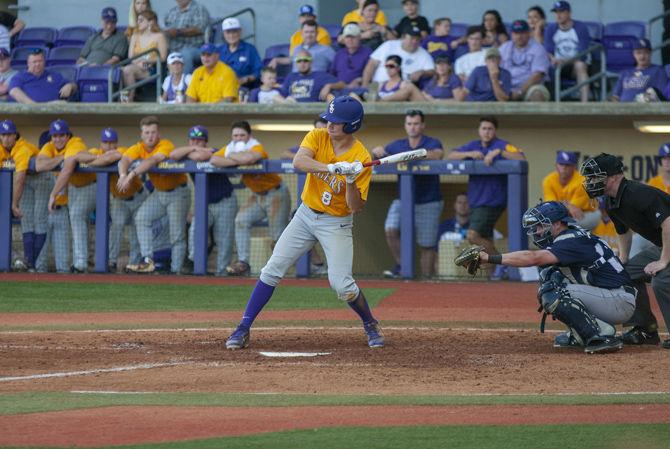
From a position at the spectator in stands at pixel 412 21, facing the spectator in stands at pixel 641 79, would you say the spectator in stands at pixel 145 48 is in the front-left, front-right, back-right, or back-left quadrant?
back-right

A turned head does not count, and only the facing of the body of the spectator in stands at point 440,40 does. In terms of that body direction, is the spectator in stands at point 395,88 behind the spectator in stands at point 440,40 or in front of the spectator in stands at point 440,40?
in front

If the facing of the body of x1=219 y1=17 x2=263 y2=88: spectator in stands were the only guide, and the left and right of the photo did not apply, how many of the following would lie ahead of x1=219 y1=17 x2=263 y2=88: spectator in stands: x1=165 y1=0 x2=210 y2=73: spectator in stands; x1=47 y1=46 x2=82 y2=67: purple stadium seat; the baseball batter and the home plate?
2

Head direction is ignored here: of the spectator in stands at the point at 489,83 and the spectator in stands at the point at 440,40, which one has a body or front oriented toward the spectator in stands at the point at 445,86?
the spectator in stands at the point at 440,40

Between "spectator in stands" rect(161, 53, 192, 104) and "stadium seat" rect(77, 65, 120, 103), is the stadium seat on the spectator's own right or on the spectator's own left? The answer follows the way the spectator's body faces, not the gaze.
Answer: on the spectator's own right

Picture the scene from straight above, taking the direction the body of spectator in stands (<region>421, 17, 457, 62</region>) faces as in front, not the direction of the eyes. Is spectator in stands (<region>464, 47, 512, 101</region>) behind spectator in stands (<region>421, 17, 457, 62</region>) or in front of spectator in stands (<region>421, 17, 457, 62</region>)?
in front

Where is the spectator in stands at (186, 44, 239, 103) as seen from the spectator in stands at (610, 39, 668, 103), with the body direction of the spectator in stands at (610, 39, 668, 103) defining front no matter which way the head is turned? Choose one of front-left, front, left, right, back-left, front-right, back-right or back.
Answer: right

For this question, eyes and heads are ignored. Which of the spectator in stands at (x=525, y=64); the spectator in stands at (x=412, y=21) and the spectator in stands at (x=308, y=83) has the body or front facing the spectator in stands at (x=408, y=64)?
the spectator in stands at (x=412, y=21)

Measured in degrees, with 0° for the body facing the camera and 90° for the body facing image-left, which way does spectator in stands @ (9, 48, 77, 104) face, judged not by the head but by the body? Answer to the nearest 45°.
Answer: approximately 0°

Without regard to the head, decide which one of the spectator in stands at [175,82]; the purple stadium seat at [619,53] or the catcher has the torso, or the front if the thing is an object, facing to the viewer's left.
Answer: the catcher
